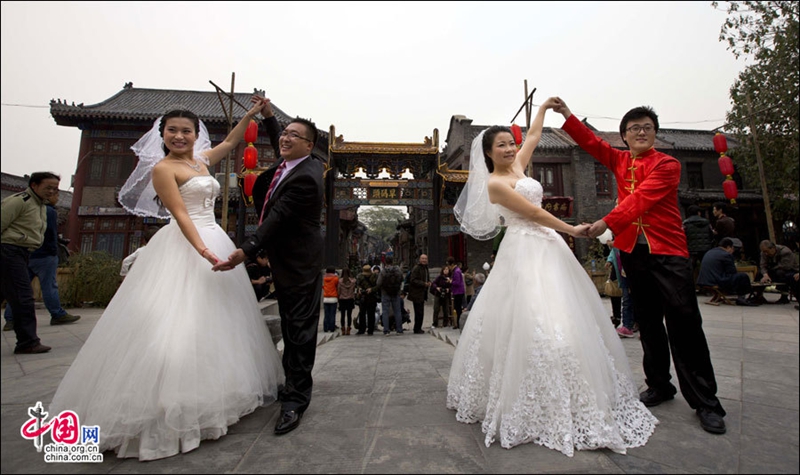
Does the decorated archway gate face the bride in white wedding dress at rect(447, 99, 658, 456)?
yes

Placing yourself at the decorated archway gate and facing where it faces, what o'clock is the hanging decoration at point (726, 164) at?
The hanging decoration is roughly at 10 o'clock from the decorated archway gate.

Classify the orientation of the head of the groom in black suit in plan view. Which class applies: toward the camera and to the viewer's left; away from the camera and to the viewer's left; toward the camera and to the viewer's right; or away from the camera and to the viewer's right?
toward the camera and to the viewer's left

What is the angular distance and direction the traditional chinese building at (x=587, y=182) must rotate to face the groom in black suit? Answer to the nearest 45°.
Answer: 0° — it already faces them

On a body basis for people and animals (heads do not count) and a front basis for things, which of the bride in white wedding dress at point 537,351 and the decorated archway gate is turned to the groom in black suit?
the decorated archway gate

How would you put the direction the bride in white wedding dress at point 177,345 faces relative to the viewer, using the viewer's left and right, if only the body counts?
facing the viewer and to the right of the viewer

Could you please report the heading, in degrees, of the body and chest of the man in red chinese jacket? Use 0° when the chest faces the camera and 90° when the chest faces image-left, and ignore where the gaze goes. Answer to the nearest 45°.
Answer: approximately 45°

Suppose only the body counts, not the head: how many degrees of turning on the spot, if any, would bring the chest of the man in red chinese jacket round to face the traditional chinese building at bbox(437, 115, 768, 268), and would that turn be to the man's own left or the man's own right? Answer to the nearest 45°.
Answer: approximately 135° to the man's own right

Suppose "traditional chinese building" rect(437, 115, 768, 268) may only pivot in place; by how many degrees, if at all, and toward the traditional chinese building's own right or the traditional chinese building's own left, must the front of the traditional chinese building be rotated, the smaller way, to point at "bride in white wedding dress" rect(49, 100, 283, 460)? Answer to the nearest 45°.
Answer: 0° — it already faces them

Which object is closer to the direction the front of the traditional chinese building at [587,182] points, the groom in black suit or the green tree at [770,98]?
the groom in black suit

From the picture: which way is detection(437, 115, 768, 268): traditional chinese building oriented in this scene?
toward the camera

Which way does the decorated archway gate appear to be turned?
toward the camera

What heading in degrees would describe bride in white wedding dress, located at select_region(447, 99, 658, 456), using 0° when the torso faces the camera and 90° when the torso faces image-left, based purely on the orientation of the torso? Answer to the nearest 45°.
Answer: approximately 315°

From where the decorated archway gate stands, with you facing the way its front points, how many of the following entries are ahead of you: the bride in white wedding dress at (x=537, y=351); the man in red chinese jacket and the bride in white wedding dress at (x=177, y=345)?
3

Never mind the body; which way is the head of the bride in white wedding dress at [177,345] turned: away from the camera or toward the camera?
toward the camera
